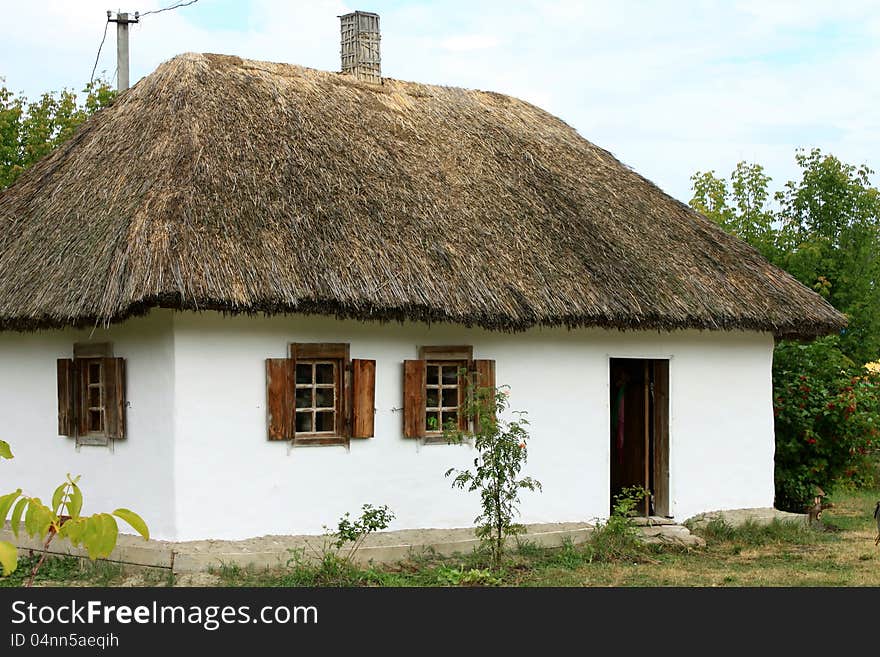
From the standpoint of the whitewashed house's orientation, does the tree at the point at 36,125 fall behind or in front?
behind

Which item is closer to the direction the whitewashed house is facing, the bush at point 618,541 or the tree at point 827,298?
the bush

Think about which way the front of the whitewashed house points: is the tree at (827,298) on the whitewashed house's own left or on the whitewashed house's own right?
on the whitewashed house's own left

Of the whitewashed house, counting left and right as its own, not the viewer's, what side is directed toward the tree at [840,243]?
left

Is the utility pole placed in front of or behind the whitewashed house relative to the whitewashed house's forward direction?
behind

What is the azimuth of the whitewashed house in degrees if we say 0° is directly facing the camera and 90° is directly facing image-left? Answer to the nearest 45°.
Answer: approximately 315°

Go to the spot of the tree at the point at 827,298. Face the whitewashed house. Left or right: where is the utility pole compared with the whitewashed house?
right
